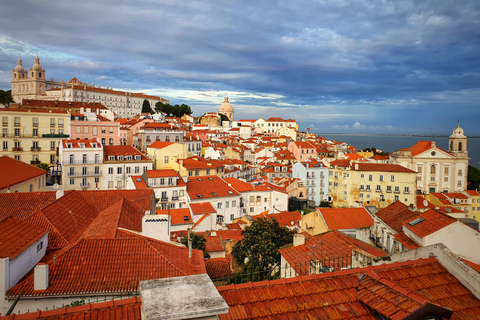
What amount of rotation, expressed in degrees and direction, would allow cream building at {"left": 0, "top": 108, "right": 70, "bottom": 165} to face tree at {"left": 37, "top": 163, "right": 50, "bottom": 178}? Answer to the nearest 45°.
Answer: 0° — it already faces it

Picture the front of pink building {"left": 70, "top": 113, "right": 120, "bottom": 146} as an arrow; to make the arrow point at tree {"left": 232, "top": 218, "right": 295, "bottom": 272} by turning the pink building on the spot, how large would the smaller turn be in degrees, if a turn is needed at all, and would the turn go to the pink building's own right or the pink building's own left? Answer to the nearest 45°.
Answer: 0° — it already faces it

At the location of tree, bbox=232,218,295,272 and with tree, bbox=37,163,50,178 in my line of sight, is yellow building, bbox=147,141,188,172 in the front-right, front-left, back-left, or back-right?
front-right

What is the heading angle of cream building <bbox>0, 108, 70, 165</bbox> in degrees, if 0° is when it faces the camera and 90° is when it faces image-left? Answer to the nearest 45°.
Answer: approximately 0°

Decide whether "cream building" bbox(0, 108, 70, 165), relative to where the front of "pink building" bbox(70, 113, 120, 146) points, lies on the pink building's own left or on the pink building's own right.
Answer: on the pink building's own right

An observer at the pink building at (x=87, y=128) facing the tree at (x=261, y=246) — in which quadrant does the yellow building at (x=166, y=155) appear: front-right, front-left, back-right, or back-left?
front-left

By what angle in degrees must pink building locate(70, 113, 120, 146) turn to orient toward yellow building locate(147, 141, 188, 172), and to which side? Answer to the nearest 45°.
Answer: approximately 45° to its left

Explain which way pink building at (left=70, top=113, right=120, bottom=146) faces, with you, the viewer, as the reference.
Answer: facing the viewer

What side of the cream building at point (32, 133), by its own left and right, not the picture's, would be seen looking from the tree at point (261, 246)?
front

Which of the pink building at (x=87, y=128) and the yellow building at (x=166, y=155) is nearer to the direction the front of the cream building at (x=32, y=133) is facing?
the yellow building

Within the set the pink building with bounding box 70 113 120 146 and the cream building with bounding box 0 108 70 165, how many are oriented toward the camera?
2

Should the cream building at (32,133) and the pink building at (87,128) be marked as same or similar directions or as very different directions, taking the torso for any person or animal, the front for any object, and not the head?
same or similar directions

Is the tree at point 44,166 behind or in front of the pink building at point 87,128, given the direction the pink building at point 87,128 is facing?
in front
